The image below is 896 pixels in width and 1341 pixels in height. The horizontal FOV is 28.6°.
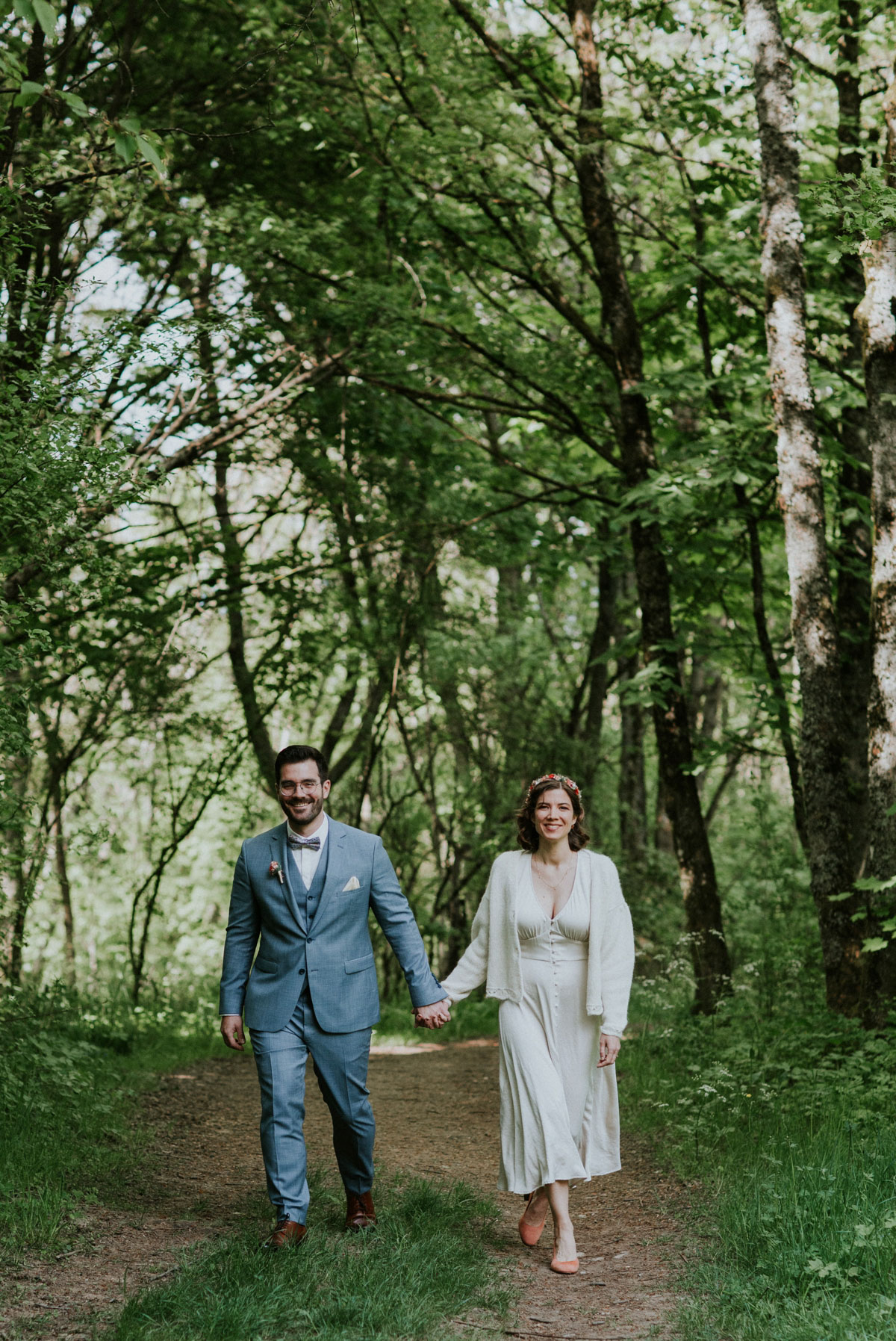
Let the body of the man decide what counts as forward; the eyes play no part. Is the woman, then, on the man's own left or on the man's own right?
on the man's own left

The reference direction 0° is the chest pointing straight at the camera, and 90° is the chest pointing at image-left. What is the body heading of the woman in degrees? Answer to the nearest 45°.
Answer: approximately 0°

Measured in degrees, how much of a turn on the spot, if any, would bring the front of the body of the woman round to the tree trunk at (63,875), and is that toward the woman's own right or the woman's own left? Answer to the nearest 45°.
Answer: approximately 135° to the woman's own right

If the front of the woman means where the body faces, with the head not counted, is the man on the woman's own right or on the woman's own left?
on the woman's own right

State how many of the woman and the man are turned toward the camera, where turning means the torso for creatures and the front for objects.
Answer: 2

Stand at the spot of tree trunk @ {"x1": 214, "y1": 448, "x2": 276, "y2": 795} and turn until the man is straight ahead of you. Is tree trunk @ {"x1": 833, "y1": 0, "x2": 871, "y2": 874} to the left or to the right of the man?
left

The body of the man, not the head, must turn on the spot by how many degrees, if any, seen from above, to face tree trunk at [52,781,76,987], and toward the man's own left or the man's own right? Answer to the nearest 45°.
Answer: approximately 180°
